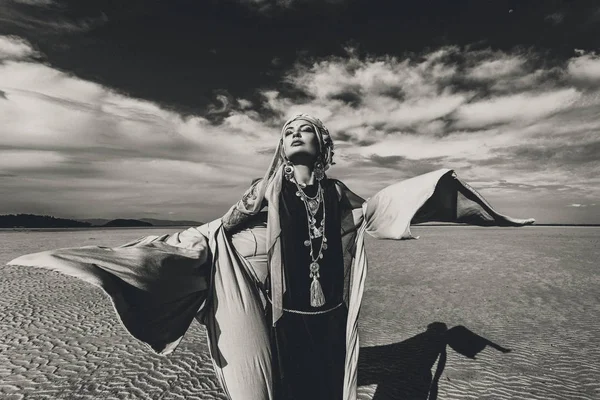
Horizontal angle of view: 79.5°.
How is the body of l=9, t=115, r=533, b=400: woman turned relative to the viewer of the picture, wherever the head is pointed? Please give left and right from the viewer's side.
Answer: facing the viewer
